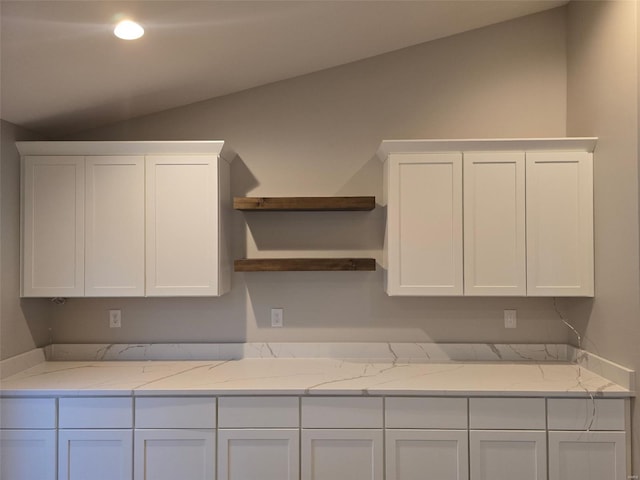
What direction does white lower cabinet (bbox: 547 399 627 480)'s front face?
toward the camera

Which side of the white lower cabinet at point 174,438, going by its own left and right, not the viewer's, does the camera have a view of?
front

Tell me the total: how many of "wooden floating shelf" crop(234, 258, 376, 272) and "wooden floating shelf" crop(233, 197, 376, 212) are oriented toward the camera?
2

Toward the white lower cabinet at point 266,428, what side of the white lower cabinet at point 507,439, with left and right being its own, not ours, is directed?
right

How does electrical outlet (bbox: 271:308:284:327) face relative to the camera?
toward the camera

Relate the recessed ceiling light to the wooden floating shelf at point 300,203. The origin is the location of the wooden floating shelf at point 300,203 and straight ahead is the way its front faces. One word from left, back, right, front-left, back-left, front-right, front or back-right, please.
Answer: front-right

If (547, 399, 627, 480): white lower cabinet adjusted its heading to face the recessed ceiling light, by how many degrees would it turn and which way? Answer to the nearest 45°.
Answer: approximately 45° to its right

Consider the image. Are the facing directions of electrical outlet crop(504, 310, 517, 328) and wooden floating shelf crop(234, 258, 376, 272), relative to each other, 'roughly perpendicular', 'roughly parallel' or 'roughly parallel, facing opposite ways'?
roughly parallel

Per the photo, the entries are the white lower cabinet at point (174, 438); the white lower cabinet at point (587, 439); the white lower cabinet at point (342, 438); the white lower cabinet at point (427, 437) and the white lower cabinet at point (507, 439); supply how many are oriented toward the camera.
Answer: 5

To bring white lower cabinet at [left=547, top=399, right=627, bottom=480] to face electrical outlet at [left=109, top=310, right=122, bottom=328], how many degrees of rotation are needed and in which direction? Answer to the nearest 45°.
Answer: approximately 90° to its right

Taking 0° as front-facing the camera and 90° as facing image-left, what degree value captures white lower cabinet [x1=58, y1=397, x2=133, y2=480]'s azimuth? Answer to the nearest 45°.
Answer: approximately 0°

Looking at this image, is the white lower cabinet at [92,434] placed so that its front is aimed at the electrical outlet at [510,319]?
no

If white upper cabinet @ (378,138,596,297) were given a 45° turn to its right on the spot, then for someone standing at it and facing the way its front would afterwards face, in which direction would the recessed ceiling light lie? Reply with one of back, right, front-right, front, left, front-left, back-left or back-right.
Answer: front
